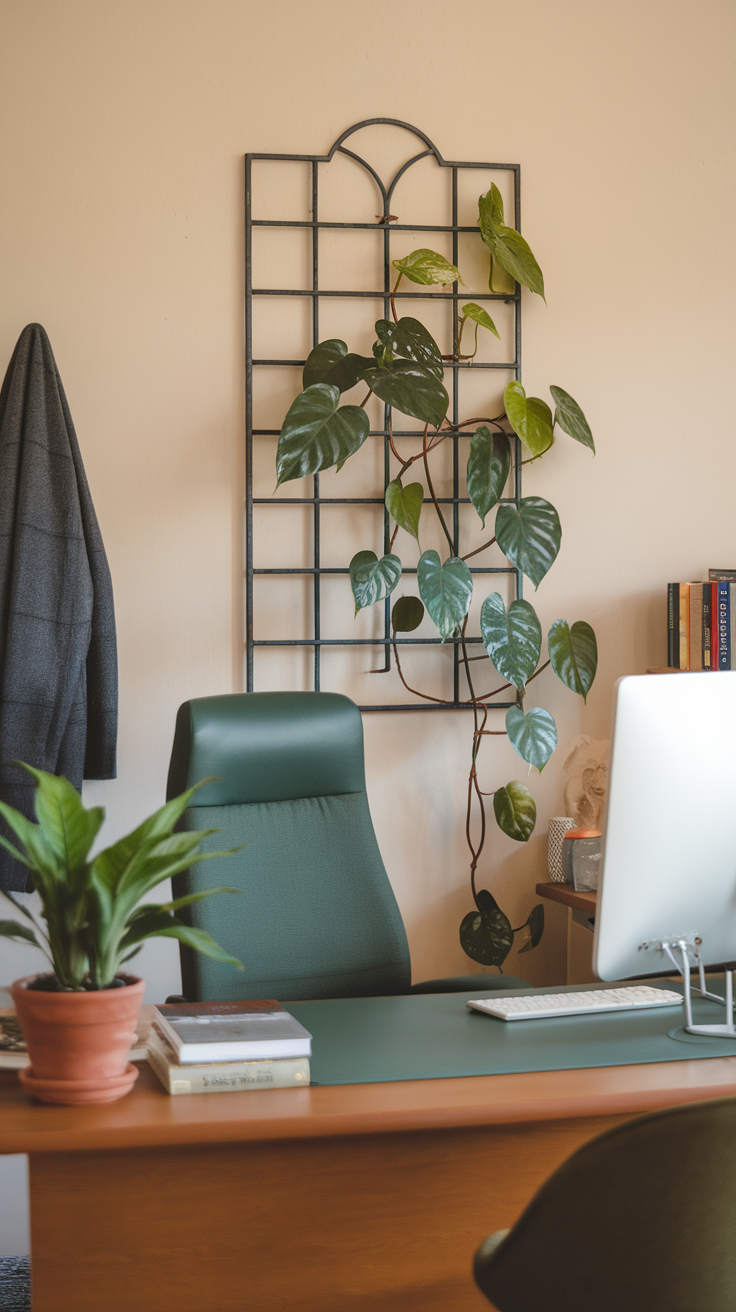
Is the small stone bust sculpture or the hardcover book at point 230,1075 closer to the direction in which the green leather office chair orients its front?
the hardcover book

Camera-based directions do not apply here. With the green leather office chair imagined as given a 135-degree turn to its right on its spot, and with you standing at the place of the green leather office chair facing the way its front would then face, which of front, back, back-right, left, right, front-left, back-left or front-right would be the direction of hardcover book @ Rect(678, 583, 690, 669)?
back-right

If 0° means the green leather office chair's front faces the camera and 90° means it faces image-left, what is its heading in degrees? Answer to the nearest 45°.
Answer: approximately 315°

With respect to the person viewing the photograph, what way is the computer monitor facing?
facing away from the viewer and to the left of the viewer

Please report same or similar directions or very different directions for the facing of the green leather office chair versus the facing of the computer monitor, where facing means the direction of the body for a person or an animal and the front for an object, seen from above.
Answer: very different directions

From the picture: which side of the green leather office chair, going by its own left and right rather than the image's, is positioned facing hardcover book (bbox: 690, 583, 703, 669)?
left

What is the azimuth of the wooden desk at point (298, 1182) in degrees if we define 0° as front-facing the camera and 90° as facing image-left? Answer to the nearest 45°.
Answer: approximately 180°

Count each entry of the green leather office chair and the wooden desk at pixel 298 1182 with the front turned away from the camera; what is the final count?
1

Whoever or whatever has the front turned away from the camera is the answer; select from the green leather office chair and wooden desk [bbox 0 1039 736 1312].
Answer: the wooden desk

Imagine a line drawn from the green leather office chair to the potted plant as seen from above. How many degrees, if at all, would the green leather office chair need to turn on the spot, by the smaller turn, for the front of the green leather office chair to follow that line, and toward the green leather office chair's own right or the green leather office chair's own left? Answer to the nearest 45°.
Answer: approximately 45° to the green leather office chair's own right
